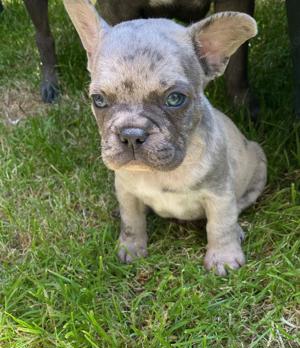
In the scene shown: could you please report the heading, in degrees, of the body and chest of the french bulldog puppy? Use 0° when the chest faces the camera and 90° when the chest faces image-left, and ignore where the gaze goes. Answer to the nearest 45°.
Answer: approximately 45°
